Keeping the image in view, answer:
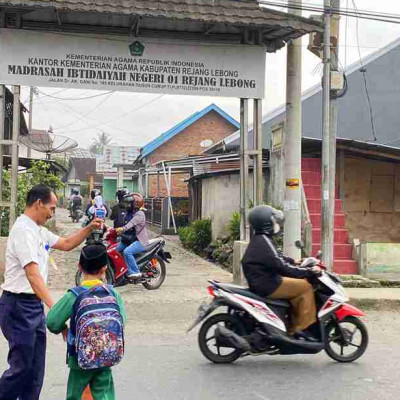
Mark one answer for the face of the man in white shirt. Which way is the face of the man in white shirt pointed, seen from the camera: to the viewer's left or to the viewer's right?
to the viewer's right

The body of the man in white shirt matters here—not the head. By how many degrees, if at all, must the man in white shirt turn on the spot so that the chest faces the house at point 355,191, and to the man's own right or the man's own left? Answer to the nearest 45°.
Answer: approximately 45° to the man's own left

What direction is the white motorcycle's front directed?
to the viewer's right

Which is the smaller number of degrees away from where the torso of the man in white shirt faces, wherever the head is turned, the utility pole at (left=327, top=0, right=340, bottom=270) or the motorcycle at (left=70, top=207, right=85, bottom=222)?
the utility pole

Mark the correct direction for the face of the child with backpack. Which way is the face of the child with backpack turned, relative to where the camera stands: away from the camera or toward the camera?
away from the camera

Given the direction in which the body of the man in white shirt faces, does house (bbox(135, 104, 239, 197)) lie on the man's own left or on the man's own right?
on the man's own left

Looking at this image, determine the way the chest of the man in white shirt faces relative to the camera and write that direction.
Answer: to the viewer's right

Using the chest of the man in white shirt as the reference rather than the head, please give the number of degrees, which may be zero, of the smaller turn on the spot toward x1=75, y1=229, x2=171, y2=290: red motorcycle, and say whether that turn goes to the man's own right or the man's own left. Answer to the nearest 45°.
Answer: approximately 90° to the man's own left
